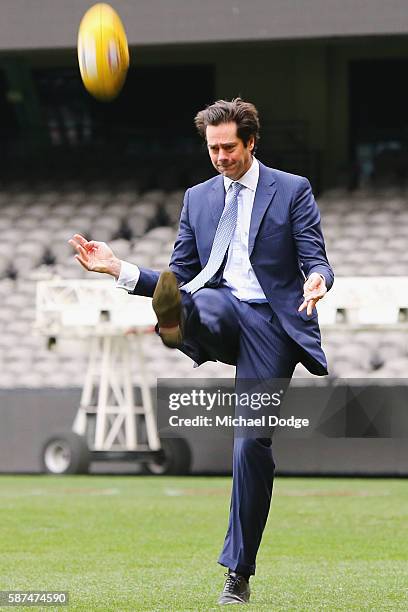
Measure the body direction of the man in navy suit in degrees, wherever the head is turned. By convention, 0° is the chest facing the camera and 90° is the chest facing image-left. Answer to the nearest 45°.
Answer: approximately 45°

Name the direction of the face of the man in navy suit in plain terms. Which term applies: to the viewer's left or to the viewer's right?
to the viewer's left

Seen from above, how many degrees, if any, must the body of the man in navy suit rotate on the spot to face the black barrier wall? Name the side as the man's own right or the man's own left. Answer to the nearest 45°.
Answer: approximately 135° to the man's own right

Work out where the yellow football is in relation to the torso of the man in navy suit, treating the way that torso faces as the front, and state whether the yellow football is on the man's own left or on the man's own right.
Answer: on the man's own right

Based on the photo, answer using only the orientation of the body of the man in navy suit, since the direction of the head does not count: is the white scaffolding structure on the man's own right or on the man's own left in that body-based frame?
on the man's own right
